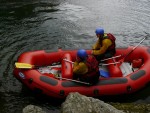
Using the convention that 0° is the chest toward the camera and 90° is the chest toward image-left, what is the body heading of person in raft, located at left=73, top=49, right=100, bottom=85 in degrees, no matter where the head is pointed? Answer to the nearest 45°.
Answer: approximately 90°

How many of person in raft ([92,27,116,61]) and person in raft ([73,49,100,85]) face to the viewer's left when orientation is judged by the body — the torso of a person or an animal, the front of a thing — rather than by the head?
2

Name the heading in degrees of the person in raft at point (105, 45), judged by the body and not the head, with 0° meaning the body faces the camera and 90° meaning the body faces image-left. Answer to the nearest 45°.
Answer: approximately 90°

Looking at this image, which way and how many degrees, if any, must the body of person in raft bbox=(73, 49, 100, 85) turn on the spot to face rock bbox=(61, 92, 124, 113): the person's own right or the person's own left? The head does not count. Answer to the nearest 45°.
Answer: approximately 90° to the person's own left

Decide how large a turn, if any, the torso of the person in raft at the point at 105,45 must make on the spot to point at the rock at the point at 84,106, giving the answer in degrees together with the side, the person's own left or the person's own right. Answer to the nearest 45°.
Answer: approximately 90° to the person's own left

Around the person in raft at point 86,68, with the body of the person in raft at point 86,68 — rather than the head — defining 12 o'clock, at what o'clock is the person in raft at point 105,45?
the person in raft at point 105,45 is roughly at 4 o'clock from the person in raft at point 86,68.
